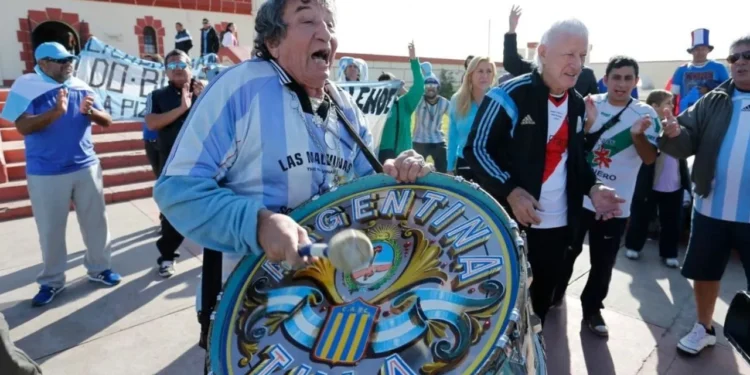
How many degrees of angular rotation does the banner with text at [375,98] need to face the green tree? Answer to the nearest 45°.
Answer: approximately 180°

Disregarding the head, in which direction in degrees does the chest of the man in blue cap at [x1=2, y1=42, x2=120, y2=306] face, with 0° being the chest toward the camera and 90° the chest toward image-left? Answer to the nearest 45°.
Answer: approximately 315°

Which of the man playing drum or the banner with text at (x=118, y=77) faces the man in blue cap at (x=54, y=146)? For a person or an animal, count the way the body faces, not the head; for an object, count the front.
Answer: the banner with text

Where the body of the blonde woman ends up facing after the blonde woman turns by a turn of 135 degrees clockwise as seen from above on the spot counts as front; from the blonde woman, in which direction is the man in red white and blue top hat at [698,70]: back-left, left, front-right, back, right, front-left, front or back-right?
back-right

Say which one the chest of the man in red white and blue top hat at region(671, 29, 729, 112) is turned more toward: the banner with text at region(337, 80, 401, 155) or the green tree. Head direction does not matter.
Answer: the banner with text

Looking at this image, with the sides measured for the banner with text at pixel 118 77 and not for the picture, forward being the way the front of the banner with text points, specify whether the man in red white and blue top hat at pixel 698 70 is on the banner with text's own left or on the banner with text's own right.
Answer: on the banner with text's own left

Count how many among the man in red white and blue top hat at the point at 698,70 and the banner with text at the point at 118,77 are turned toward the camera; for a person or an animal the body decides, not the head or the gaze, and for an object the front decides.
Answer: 2

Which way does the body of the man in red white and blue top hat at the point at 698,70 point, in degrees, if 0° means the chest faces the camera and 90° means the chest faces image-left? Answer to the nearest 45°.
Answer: approximately 0°

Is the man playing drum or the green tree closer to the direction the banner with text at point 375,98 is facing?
the man playing drum

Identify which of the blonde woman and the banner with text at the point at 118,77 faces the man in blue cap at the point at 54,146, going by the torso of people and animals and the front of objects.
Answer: the banner with text

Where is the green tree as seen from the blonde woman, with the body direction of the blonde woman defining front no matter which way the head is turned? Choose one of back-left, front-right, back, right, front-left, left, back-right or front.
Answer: back-left
